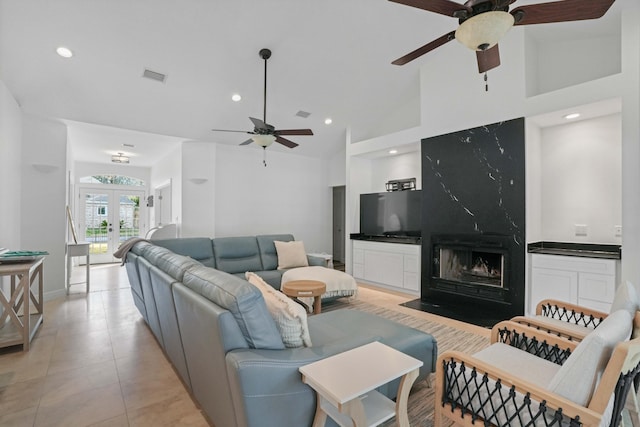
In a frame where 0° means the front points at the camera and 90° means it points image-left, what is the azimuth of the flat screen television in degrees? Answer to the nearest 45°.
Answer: approximately 45°

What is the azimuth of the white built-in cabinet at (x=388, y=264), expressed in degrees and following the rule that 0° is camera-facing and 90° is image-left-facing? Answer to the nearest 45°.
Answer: approximately 45°

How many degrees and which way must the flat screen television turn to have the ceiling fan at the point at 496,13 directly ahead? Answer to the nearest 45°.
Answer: approximately 45° to its left

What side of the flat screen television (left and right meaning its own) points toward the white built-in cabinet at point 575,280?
left

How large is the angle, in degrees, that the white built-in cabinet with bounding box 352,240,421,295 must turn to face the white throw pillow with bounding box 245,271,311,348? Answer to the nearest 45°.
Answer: approximately 45° to its left
